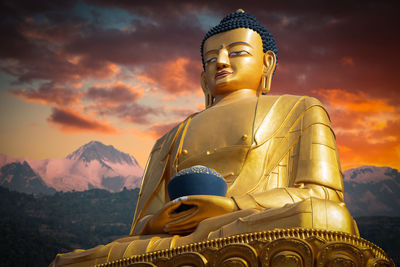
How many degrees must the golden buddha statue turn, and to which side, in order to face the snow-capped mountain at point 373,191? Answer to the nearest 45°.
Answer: approximately 180°

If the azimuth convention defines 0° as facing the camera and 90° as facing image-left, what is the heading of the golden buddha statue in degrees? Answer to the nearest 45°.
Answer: approximately 45°
